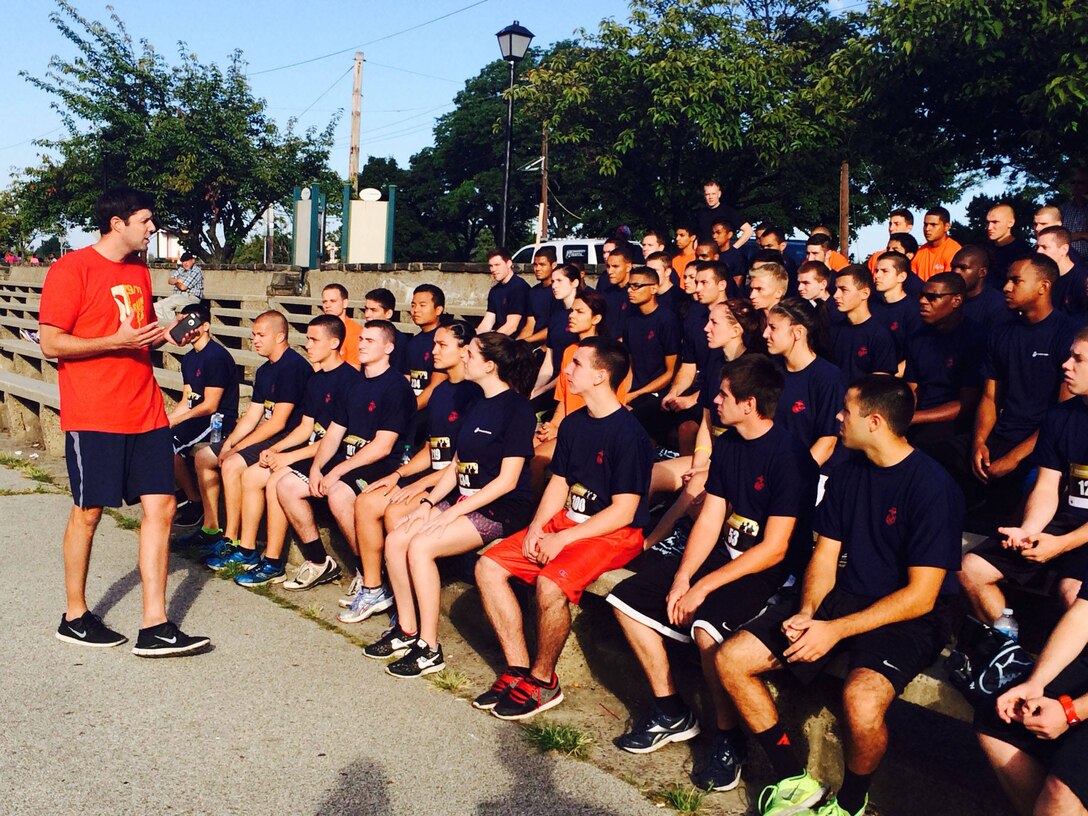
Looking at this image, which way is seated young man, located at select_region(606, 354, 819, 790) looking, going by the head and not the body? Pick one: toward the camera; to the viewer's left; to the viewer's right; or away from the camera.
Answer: to the viewer's left

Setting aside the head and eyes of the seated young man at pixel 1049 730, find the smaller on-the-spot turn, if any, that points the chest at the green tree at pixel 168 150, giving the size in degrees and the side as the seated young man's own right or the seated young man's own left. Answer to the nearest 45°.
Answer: approximately 90° to the seated young man's own right

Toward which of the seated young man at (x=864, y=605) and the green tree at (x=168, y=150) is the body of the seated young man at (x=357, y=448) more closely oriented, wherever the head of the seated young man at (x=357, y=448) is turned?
the seated young man

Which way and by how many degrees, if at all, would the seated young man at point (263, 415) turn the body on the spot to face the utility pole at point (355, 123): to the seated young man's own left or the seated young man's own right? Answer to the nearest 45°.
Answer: approximately 135° to the seated young man's own right

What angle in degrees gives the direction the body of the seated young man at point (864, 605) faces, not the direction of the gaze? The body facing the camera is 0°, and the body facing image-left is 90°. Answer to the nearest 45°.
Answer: approximately 45°

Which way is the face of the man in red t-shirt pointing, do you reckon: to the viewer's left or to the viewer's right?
to the viewer's right

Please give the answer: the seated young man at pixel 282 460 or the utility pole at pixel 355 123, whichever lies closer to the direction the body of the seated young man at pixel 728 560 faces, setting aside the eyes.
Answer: the seated young man

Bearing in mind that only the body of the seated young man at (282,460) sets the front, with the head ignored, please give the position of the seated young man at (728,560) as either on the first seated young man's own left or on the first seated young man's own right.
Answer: on the first seated young man's own left

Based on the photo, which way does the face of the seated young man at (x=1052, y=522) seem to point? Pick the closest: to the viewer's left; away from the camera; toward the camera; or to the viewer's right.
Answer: to the viewer's left

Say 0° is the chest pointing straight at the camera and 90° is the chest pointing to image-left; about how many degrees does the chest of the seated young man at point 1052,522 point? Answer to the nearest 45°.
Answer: approximately 45°

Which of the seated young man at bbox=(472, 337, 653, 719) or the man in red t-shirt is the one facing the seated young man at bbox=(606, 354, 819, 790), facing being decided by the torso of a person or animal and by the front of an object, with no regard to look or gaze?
the man in red t-shirt
